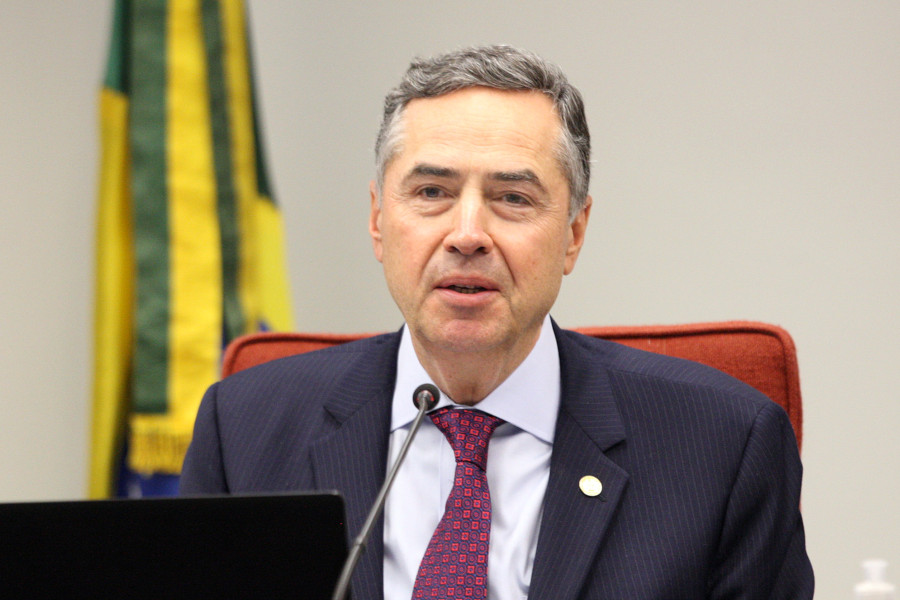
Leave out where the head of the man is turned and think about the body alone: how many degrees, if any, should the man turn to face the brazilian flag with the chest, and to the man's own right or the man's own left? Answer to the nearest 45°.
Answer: approximately 135° to the man's own right

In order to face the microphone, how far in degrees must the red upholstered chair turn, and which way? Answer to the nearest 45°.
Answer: approximately 45° to its right

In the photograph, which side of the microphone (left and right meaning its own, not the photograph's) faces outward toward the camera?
back

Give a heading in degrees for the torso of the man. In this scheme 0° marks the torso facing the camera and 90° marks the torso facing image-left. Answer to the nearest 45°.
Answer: approximately 0°

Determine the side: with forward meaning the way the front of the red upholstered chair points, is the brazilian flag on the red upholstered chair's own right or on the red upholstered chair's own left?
on the red upholstered chair's own right

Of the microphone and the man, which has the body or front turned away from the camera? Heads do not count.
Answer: the microphone

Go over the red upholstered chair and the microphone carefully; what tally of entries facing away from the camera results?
1
